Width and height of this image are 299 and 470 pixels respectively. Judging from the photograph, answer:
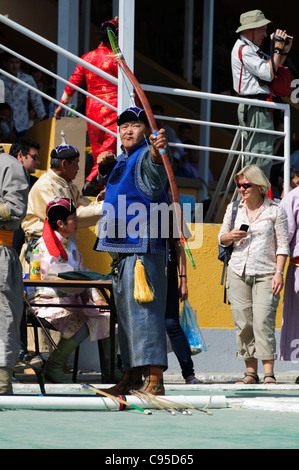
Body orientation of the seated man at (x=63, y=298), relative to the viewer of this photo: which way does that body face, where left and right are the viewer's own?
facing to the right of the viewer

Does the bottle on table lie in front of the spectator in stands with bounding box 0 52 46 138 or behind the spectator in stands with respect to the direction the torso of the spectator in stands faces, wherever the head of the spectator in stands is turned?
in front

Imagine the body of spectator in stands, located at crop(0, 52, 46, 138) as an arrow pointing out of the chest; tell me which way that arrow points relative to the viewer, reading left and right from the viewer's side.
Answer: facing the viewer

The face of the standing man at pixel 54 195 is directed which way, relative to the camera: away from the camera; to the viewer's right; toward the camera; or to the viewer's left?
to the viewer's right

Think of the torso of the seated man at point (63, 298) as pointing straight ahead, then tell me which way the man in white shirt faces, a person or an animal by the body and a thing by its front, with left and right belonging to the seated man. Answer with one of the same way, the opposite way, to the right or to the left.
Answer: the same way

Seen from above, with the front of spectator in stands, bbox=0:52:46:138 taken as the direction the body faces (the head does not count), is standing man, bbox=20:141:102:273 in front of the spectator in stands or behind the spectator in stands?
in front
